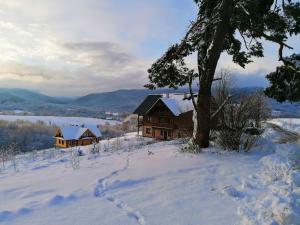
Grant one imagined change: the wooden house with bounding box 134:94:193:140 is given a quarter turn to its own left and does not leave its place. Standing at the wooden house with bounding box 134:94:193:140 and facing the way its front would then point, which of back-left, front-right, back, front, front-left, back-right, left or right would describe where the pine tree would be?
front-right

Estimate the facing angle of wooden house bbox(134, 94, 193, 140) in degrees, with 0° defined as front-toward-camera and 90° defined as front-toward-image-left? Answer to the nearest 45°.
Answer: approximately 45°

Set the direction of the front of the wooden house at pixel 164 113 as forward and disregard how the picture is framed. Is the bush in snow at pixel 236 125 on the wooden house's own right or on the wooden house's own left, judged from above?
on the wooden house's own left
